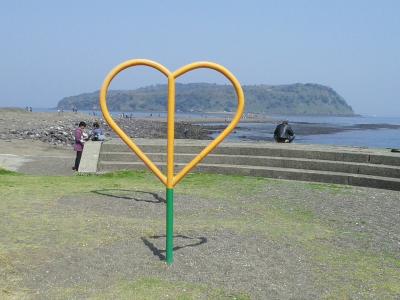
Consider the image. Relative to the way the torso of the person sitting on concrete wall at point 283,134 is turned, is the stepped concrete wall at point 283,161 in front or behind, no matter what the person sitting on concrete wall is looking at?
behind

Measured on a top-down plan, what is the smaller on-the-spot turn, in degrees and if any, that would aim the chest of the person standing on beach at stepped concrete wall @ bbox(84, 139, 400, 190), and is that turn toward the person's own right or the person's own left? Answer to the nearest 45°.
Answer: approximately 45° to the person's own right

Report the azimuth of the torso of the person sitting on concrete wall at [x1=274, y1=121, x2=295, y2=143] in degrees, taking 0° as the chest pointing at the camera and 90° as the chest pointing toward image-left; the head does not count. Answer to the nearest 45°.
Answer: approximately 180°

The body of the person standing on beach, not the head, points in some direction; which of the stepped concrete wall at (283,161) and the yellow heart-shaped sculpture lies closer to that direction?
the stepped concrete wall

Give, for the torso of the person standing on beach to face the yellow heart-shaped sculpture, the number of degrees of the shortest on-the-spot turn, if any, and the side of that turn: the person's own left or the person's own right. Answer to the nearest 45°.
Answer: approximately 90° to the person's own right

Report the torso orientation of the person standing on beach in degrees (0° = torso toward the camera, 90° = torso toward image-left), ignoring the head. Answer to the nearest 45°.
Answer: approximately 270°

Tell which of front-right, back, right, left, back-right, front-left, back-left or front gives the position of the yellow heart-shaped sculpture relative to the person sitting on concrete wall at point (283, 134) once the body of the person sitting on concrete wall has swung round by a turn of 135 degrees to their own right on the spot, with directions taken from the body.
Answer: front-right
